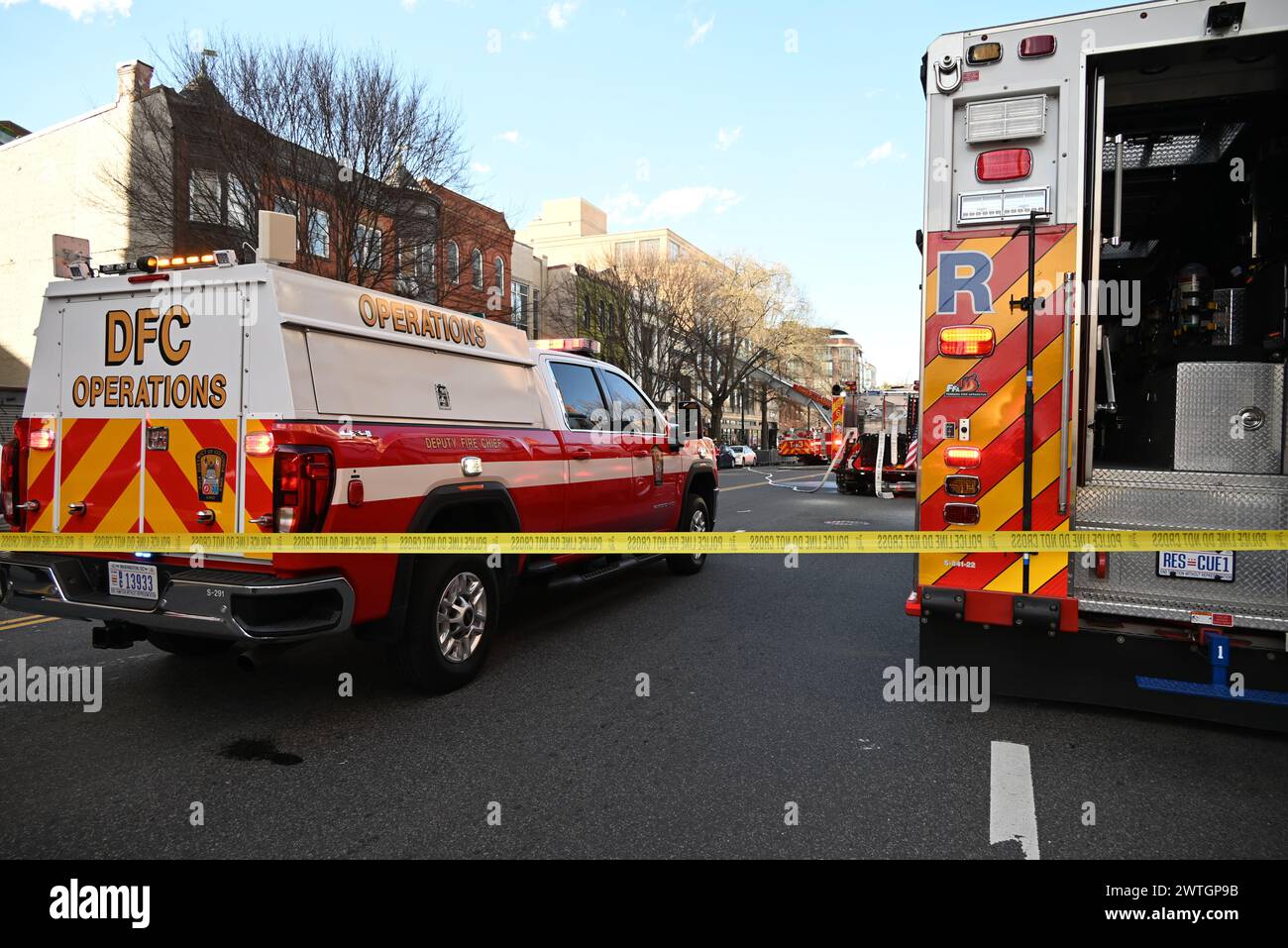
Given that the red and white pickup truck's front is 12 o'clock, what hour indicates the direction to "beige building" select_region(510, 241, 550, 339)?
The beige building is roughly at 11 o'clock from the red and white pickup truck.

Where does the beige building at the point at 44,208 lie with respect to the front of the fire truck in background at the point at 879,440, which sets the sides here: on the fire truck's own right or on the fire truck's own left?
on the fire truck's own left

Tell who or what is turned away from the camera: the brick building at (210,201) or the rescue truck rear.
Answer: the rescue truck rear

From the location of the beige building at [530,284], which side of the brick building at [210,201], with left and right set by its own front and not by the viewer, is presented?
left

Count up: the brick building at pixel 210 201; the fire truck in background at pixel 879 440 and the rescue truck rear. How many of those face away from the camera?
2

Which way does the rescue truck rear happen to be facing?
away from the camera

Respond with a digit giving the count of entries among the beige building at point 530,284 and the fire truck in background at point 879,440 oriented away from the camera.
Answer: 1

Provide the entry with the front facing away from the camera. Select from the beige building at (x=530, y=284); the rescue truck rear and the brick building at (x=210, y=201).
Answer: the rescue truck rear

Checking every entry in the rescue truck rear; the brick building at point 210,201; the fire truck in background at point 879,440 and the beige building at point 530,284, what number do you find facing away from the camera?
2

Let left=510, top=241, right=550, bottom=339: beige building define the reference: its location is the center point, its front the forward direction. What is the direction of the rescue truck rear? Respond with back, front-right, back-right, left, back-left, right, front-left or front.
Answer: front-right

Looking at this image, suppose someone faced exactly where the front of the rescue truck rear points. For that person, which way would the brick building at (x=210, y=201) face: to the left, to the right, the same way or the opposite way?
to the right

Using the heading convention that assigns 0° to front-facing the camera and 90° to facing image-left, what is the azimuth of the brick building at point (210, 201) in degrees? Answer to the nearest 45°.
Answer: approximately 315°

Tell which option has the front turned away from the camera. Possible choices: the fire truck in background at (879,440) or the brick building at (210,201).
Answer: the fire truck in background

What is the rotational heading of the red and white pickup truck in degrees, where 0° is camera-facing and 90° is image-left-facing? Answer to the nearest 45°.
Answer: approximately 225°

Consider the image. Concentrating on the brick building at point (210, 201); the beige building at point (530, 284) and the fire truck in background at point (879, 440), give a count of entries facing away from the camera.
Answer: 1

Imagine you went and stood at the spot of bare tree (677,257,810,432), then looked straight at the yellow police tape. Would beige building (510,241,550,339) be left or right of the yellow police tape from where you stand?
right
